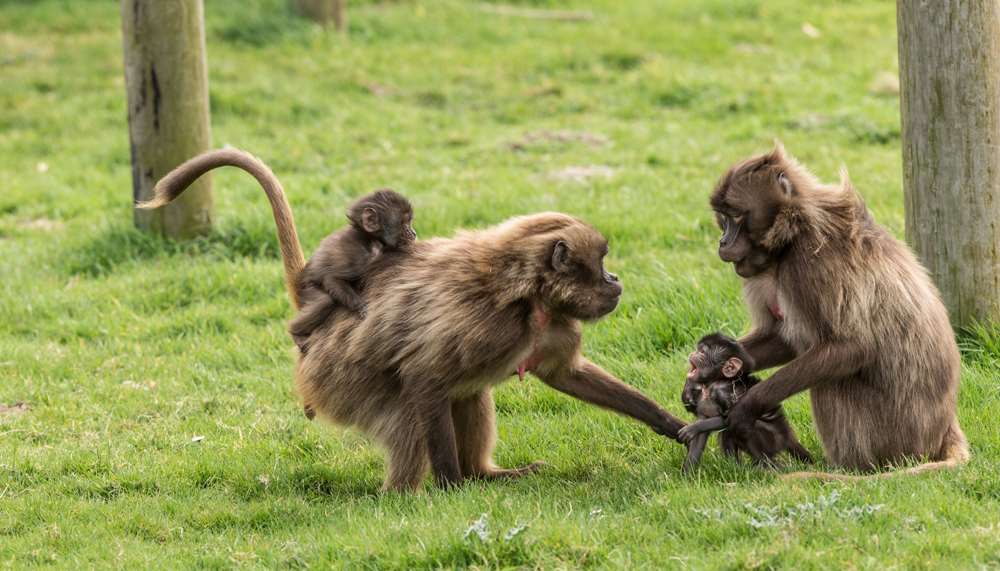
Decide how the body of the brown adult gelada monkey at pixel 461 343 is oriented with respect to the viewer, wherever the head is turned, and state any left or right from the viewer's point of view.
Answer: facing to the right of the viewer

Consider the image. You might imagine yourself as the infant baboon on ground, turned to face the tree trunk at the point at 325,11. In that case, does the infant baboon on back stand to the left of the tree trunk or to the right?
left

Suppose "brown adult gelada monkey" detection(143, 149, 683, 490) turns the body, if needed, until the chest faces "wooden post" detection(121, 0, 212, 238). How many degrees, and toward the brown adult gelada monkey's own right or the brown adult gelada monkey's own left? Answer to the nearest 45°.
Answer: approximately 135° to the brown adult gelada monkey's own left

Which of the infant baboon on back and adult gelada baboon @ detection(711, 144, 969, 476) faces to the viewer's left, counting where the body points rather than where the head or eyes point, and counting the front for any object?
the adult gelada baboon

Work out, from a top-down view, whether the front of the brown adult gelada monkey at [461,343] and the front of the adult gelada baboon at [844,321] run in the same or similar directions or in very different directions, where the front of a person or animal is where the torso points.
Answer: very different directions

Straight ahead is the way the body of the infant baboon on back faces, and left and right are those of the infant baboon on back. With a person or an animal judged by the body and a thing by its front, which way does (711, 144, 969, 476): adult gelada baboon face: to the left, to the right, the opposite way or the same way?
the opposite way

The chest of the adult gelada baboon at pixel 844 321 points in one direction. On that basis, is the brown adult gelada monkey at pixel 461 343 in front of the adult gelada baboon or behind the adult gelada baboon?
in front

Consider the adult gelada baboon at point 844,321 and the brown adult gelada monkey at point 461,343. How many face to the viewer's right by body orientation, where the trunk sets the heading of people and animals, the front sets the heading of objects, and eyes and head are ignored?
1

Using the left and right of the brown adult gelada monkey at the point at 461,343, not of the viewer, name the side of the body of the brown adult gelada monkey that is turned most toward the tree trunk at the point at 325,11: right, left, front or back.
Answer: left

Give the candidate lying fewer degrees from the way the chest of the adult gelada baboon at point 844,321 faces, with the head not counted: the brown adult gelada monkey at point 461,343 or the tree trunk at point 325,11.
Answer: the brown adult gelada monkey

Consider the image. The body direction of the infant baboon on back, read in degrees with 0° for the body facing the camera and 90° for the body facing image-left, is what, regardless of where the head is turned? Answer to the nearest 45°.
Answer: approximately 270°

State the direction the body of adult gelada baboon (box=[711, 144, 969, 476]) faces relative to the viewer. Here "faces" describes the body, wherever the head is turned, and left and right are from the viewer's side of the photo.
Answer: facing to the left of the viewer

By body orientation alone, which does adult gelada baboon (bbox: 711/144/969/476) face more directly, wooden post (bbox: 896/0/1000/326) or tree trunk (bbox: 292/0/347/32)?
the tree trunk

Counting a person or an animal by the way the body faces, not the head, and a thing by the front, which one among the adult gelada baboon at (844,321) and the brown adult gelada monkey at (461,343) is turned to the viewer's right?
the brown adult gelada monkey

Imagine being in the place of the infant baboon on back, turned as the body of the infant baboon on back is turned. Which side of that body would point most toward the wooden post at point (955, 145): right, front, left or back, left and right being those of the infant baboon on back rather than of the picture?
front
